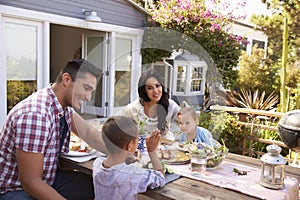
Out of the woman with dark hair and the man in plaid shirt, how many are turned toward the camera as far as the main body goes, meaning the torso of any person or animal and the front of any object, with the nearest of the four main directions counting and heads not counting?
1

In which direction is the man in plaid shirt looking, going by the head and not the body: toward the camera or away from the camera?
toward the camera

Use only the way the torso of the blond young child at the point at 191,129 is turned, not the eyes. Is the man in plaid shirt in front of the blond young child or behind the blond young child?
in front

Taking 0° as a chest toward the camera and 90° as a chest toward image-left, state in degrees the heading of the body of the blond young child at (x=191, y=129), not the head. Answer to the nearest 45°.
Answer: approximately 45°

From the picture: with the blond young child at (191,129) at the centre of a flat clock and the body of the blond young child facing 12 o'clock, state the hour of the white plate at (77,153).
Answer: The white plate is roughly at 2 o'clock from the blond young child.

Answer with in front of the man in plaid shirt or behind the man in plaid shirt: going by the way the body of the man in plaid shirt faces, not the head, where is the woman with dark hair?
in front

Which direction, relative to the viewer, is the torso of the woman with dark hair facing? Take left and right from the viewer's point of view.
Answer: facing the viewer

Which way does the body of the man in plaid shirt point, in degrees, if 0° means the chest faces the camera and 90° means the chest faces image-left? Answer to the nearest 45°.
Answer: approximately 270°

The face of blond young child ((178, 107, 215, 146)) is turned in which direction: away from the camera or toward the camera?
toward the camera

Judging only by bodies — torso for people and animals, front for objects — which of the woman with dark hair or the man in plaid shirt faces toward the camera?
the woman with dark hair

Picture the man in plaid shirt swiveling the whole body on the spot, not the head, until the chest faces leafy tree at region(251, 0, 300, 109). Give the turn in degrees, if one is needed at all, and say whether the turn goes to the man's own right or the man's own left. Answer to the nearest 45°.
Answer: approximately 45° to the man's own left
